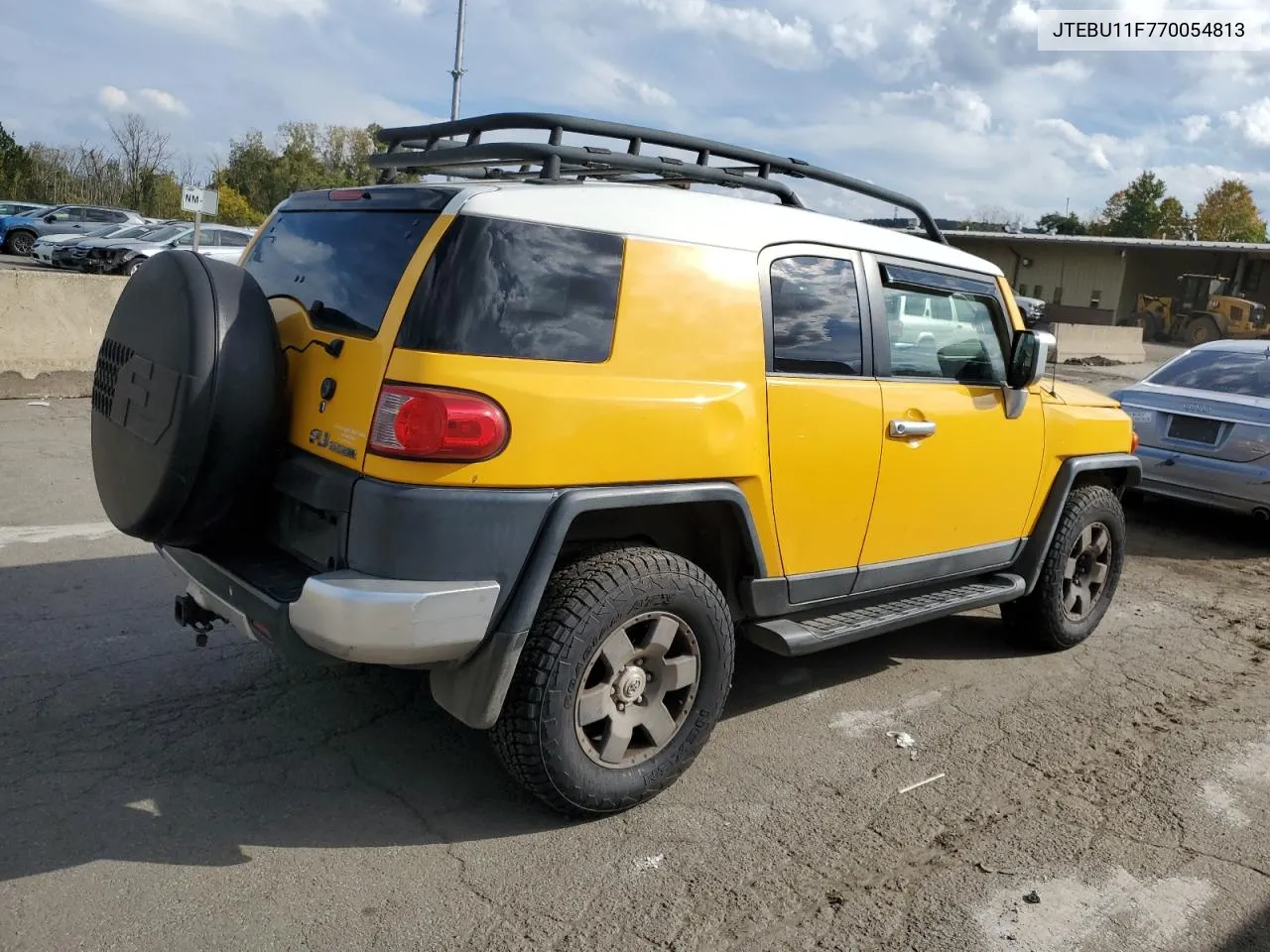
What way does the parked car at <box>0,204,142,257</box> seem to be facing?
to the viewer's left

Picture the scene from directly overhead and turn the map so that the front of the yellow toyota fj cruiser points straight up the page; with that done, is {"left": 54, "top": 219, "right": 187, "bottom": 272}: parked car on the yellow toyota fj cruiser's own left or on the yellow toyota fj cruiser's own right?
on the yellow toyota fj cruiser's own left

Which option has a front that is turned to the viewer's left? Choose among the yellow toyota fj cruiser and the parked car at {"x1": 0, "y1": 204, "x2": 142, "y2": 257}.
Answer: the parked car

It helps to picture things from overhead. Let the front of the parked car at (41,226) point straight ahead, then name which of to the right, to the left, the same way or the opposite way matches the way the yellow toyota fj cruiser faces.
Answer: the opposite way

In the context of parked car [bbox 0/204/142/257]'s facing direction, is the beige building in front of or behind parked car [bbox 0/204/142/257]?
behind

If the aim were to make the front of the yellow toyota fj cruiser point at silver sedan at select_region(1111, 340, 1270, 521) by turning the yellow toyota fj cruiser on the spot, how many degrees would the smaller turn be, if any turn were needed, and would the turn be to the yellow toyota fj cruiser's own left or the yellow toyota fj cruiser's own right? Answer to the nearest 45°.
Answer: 0° — it already faces it

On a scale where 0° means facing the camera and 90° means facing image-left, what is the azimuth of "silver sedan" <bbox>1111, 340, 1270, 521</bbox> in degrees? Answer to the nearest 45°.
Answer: approximately 225°

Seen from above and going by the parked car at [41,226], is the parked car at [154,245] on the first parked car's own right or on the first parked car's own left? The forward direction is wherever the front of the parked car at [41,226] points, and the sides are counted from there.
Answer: on the first parked car's own left

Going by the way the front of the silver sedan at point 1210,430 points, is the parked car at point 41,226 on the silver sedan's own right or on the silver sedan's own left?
on the silver sedan's own left

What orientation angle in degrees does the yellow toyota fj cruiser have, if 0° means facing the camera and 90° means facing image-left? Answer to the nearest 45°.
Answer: approximately 225°

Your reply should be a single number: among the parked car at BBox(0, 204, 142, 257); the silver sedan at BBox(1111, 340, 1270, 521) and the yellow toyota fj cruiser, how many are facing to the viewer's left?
1

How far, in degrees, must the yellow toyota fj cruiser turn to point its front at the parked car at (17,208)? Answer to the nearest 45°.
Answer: approximately 90° to its left

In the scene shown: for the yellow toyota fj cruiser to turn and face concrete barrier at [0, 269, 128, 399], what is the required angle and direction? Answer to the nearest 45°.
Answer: approximately 90° to its left

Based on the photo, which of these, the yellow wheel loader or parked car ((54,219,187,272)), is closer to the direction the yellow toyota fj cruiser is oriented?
the yellow wheel loader
